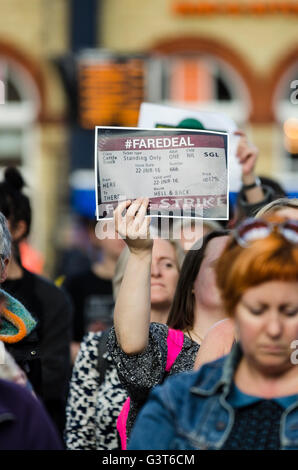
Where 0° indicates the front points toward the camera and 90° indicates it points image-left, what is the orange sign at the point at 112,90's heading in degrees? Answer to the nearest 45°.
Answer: approximately 0°

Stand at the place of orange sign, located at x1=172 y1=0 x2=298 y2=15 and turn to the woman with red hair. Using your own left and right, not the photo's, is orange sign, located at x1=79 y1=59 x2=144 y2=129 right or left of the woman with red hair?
right

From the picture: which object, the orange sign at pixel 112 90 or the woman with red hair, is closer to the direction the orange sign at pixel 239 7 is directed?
the woman with red hair

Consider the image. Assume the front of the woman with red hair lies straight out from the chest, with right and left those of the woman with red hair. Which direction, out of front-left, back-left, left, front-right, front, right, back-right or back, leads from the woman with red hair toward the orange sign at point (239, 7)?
back

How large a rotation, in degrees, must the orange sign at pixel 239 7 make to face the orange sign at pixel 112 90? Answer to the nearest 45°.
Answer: approximately 45° to its right

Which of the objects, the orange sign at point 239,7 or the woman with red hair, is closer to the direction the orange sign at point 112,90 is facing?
the woman with red hair

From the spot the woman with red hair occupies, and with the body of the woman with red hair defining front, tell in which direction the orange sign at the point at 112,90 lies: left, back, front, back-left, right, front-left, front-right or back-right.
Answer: back

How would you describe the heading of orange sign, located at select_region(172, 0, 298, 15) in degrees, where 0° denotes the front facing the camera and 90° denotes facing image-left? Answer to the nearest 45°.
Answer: approximately 0°

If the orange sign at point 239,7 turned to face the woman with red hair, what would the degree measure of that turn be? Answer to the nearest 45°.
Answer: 0° — it already faces them

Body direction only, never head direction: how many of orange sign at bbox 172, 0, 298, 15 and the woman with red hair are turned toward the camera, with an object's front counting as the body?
2

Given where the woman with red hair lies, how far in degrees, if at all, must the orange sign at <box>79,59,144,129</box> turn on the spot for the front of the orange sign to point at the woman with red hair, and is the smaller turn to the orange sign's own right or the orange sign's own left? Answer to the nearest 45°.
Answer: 0° — it already faces them
